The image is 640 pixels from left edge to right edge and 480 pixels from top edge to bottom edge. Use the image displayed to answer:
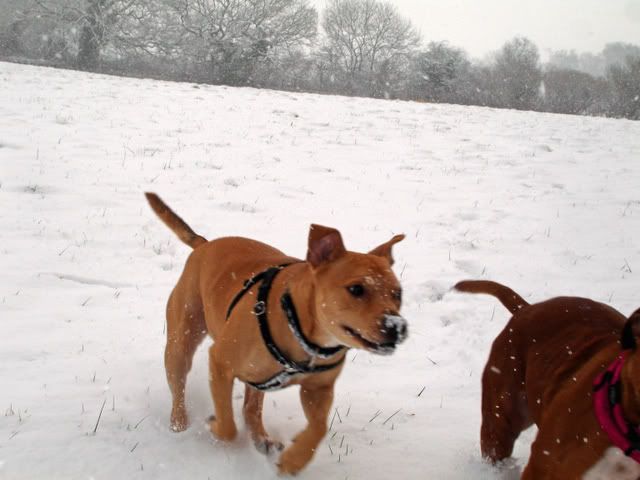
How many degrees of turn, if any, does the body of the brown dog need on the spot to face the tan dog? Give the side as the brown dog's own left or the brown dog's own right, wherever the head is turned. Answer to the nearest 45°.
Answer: approximately 135° to the brown dog's own right

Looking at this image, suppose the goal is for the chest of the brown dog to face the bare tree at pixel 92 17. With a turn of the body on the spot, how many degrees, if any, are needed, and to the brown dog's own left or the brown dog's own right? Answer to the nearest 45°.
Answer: approximately 180°

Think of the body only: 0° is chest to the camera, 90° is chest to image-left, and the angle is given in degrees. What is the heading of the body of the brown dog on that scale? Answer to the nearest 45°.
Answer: approximately 315°

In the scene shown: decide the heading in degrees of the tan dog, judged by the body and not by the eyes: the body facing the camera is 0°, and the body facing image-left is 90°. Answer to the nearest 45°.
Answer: approximately 315°

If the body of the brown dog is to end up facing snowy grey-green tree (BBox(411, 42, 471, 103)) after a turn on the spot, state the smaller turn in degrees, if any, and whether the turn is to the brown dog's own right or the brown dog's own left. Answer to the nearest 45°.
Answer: approximately 135° to the brown dog's own left

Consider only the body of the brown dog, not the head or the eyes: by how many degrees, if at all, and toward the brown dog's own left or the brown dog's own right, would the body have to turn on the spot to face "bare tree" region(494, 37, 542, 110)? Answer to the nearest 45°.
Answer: approximately 135° to the brown dog's own left
